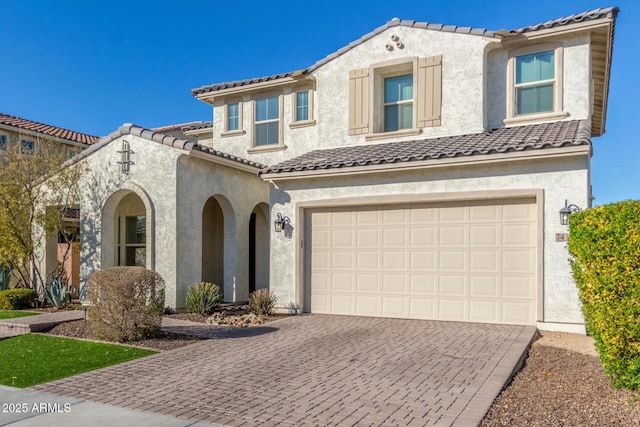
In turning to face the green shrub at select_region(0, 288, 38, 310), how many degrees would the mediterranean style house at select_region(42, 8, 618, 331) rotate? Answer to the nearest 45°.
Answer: approximately 45° to its right

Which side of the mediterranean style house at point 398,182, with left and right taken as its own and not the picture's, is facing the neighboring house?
right

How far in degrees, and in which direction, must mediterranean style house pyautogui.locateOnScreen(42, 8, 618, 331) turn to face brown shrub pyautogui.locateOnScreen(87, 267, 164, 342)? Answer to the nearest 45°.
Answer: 0° — it already faces it

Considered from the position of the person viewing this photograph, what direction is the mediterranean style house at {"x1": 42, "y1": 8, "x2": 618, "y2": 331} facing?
facing the viewer and to the left of the viewer

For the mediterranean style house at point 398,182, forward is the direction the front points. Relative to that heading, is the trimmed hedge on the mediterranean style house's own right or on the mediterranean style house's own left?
on the mediterranean style house's own left

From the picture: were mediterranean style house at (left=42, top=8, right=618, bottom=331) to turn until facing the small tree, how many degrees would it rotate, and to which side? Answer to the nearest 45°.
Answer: approximately 45° to its right
